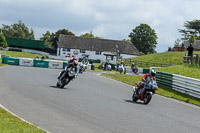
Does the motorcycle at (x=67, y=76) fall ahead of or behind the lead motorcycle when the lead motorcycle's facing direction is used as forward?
behind
